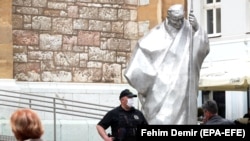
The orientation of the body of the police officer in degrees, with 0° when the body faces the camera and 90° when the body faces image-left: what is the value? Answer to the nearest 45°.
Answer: approximately 315°

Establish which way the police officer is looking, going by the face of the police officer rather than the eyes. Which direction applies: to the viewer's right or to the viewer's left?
to the viewer's right

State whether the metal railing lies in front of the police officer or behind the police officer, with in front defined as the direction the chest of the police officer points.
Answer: behind
